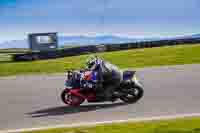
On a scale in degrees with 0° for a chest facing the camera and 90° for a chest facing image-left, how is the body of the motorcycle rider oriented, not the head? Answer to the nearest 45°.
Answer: approximately 90°

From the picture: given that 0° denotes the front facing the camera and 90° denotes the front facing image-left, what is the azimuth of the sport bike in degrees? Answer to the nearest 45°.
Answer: approximately 90°
